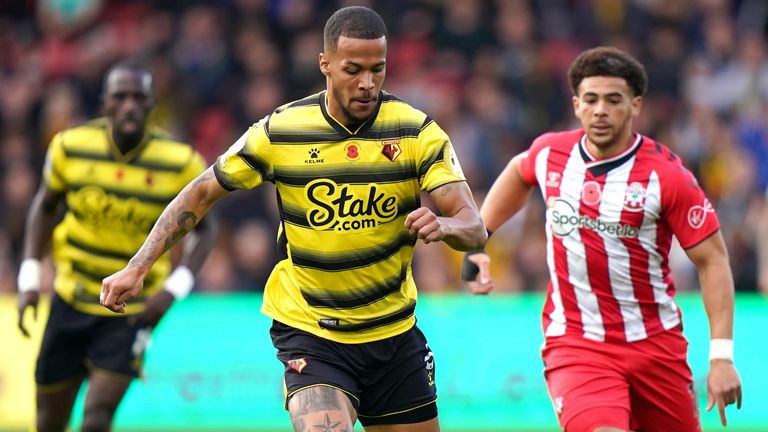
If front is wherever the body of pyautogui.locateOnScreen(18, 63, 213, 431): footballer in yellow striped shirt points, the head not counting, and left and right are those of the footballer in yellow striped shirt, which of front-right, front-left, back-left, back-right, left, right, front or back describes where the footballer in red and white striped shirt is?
front-left

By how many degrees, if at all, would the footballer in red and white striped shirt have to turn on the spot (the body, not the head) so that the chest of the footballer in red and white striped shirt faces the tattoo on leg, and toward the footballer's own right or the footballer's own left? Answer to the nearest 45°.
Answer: approximately 45° to the footballer's own right

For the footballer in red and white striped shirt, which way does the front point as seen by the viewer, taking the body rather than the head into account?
toward the camera

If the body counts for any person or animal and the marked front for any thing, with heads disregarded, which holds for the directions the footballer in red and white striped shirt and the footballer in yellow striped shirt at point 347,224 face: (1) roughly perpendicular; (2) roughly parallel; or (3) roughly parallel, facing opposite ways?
roughly parallel

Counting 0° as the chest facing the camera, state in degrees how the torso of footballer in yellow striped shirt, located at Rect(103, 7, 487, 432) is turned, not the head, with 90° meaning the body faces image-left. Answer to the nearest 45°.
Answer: approximately 0°

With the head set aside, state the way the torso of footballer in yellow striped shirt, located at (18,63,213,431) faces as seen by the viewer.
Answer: toward the camera

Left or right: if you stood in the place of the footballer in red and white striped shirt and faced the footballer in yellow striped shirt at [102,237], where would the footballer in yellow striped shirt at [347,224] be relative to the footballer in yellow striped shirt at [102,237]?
left

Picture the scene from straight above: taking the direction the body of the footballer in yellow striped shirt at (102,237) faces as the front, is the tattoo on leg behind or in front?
in front

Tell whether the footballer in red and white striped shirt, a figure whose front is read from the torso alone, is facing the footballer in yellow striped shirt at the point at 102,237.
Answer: no

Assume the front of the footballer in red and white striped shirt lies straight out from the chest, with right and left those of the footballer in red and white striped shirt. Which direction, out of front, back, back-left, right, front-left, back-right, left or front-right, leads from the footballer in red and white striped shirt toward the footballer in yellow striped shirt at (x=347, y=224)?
front-right

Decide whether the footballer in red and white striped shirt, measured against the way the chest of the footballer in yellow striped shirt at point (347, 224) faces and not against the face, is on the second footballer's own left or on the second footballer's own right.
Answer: on the second footballer's own left

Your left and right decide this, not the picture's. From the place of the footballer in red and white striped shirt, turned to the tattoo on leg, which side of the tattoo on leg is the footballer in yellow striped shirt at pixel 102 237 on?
right

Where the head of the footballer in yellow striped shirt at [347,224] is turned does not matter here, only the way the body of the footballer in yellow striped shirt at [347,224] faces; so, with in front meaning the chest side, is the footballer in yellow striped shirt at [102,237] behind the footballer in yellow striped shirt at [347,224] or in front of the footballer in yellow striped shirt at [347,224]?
behind

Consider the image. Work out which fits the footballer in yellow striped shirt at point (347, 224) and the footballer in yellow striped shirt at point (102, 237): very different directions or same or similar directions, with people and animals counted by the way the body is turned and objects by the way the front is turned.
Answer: same or similar directions
